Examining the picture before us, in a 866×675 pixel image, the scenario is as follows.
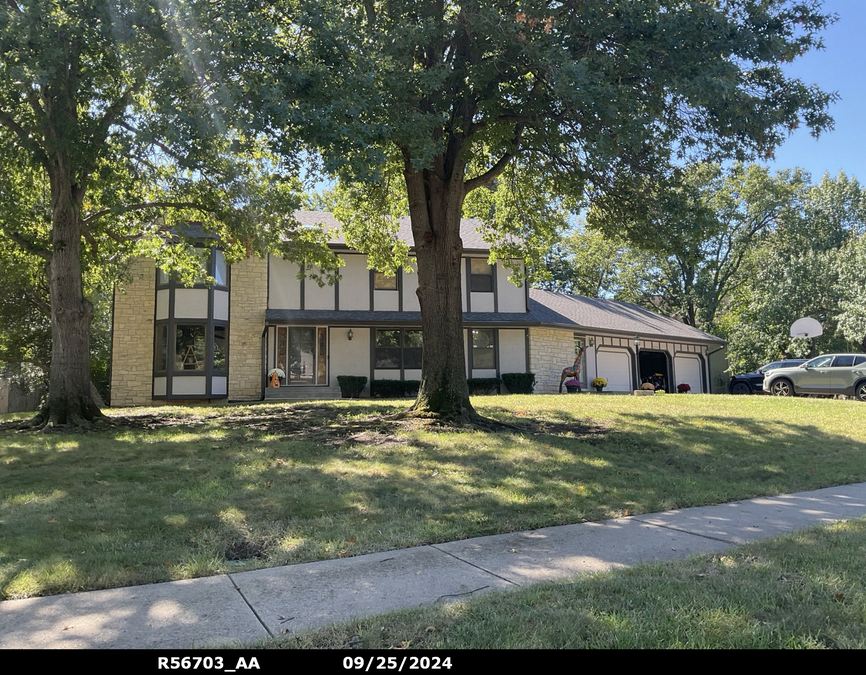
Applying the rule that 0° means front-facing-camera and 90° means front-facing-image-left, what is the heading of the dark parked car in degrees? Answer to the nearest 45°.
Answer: approximately 90°

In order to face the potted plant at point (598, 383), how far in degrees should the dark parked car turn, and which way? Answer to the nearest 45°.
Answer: approximately 45° to its left

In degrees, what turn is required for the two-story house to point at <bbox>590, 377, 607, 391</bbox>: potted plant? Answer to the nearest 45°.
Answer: approximately 90° to its left

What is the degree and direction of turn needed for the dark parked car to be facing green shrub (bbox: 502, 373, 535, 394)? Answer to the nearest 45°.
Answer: approximately 45° to its left

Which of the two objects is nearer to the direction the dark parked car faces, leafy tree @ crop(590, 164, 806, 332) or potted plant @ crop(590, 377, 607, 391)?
the potted plant

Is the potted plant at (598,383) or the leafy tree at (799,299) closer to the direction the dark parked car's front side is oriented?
the potted plant

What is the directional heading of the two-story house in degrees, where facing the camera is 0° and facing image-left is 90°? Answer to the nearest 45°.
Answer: approximately 0°

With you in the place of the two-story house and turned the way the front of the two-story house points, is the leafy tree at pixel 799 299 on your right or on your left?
on your left

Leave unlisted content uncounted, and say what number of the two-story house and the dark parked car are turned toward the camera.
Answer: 1

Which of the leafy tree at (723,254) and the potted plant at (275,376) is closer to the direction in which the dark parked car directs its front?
the potted plant

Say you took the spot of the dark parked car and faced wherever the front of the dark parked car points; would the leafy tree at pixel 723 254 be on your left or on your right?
on your right
